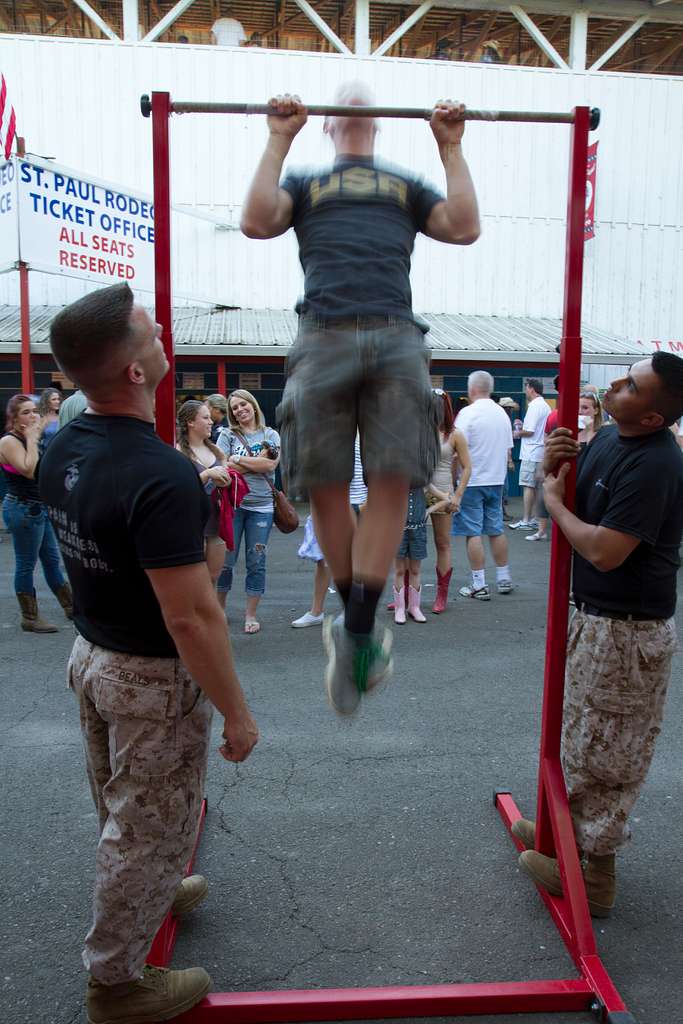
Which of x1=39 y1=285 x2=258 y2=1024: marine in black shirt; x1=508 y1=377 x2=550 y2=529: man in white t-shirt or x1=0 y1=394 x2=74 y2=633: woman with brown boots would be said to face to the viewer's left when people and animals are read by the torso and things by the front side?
the man in white t-shirt

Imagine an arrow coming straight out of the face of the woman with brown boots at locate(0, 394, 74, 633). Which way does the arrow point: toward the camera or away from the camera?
toward the camera

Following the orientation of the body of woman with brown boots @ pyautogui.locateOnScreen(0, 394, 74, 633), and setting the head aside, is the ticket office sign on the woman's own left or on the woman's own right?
on the woman's own left

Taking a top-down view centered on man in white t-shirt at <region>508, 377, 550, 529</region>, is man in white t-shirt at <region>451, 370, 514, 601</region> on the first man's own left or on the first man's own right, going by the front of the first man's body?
on the first man's own left

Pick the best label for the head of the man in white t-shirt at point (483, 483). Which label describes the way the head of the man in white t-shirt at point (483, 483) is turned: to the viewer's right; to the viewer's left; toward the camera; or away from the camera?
away from the camera

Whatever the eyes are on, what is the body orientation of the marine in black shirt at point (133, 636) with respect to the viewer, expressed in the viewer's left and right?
facing away from the viewer and to the right of the viewer

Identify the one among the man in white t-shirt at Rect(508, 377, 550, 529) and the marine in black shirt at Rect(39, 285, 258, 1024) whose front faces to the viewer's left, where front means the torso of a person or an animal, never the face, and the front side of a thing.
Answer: the man in white t-shirt

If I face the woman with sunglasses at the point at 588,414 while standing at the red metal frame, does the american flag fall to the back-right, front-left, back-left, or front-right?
front-left

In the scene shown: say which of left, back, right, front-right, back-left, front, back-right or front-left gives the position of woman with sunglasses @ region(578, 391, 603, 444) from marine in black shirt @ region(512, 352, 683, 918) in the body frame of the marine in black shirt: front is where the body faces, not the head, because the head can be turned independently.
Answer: back-right

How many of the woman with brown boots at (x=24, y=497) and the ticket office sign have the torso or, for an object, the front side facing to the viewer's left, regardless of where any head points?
0

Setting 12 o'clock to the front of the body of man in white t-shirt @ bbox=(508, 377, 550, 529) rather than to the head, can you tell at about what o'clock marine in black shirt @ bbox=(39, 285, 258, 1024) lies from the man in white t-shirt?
The marine in black shirt is roughly at 9 o'clock from the man in white t-shirt.

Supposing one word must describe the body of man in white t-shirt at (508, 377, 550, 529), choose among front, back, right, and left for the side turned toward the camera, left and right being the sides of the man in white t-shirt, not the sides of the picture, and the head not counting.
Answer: left

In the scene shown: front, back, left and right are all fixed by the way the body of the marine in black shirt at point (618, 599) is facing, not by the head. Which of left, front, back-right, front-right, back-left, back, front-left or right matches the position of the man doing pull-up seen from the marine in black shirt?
front
